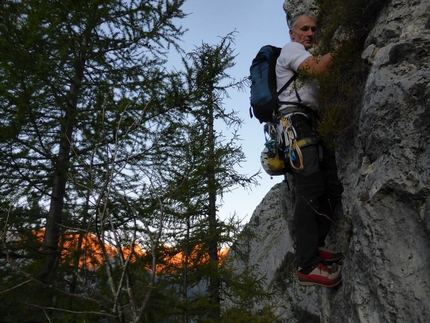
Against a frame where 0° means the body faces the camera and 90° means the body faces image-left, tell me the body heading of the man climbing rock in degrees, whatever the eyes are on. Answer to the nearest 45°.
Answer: approximately 270°
